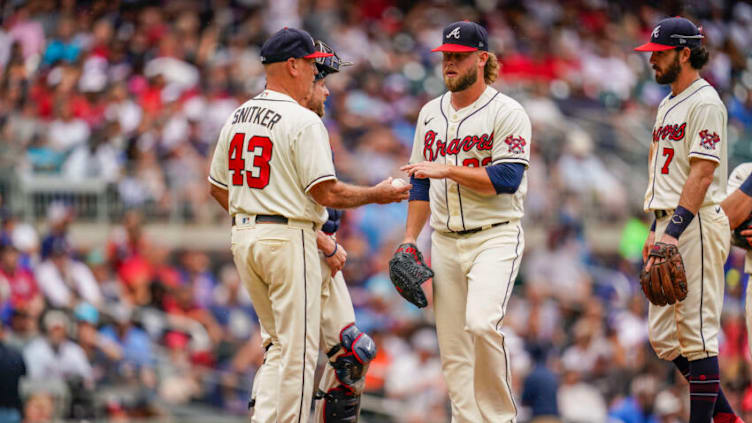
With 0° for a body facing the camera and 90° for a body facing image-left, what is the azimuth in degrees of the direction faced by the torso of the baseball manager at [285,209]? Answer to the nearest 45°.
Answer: approximately 225°

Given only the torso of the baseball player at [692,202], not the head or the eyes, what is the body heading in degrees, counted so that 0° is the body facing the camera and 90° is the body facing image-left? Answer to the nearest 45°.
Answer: approximately 45°

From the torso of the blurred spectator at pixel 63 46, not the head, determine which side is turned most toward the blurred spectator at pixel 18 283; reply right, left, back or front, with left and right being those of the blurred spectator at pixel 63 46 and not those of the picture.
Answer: front

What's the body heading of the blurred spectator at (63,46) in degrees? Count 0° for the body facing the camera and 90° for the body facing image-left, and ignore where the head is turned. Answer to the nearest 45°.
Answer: approximately 0°

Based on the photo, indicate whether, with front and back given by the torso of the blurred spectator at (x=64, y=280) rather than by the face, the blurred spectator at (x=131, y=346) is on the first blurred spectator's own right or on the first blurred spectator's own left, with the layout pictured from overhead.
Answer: on the first blurred spectator's own left

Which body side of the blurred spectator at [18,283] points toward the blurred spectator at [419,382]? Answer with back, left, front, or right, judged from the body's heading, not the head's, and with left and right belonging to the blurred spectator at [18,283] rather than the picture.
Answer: left

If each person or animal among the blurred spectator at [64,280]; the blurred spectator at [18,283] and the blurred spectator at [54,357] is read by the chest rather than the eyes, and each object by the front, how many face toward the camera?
3

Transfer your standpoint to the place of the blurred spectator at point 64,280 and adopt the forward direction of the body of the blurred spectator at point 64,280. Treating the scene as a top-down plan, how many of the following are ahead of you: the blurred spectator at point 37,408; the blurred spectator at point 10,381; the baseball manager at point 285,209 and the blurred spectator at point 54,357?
4

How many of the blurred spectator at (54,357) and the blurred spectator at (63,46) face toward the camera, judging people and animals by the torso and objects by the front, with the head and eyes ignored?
2
